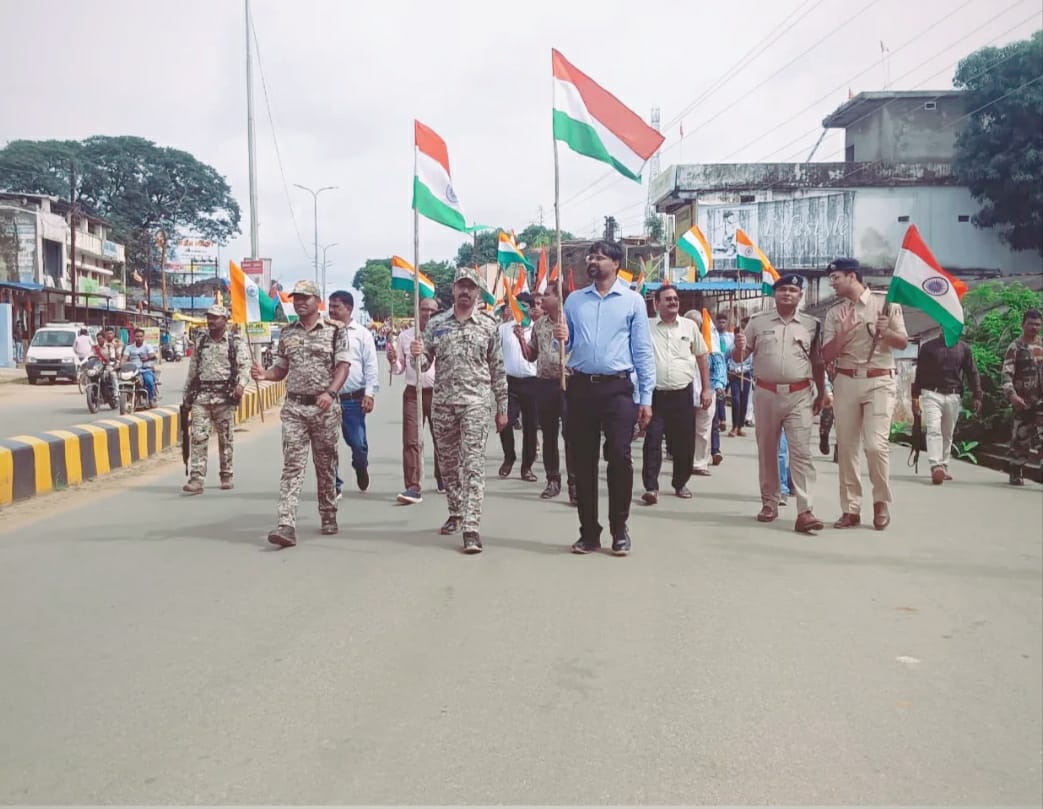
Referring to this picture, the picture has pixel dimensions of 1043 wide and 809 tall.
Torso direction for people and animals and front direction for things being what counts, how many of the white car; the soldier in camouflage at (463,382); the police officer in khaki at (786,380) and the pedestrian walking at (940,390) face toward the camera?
4

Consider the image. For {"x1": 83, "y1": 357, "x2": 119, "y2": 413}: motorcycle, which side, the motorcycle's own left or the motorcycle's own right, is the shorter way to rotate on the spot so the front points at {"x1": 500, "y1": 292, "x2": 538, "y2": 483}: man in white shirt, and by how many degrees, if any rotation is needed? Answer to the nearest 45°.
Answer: approximately 45° to the motorcycle's own left

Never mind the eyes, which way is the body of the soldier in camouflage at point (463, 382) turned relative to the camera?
toward the camera

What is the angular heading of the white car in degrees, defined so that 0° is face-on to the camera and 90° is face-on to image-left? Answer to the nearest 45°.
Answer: approximately 0°

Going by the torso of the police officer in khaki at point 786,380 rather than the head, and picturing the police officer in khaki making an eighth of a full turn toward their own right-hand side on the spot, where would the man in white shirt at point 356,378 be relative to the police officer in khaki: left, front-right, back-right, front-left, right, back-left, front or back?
front-right

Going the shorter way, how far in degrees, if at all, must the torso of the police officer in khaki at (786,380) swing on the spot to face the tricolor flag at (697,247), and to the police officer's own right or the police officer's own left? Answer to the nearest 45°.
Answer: approximately 180°

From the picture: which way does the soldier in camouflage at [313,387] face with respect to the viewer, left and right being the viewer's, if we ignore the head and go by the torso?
facing the viewer and to the left of the viewer

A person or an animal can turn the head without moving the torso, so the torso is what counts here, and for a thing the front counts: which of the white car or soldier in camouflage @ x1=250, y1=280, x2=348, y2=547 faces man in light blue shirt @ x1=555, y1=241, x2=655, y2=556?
the white car

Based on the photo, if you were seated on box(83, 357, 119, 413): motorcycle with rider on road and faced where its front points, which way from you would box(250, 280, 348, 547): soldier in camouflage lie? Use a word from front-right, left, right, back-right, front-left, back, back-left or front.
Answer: front-left

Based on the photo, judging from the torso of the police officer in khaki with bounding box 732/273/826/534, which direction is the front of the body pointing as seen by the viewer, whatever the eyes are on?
toward the camera

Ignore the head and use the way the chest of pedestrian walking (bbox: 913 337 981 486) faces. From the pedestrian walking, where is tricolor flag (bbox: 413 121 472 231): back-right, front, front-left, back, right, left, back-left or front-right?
front-right

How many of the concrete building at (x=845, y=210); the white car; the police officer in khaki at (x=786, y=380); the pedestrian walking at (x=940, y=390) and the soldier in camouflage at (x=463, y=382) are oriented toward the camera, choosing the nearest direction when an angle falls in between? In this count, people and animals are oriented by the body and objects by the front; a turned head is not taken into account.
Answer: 4
